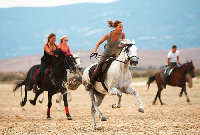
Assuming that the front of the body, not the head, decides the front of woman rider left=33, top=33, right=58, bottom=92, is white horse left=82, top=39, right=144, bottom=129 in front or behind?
in front

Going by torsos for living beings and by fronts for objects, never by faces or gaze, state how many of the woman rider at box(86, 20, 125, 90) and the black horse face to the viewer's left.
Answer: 0

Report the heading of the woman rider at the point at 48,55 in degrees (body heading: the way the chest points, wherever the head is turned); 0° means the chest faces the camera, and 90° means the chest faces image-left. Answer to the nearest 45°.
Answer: approximately 315°

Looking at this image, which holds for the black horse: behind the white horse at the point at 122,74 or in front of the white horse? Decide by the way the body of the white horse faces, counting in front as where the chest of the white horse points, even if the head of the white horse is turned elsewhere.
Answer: behind

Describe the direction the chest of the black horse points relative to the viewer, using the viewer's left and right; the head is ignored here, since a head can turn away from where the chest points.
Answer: facing the viewer and to the right of the viewer

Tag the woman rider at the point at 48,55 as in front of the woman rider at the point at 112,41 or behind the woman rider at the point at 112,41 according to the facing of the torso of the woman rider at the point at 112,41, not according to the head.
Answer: behind
